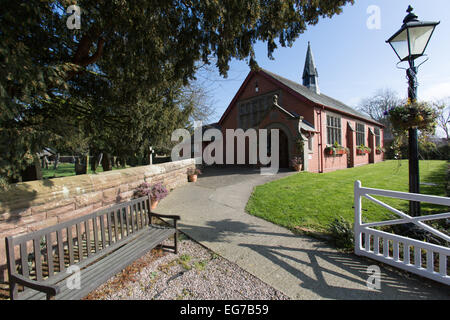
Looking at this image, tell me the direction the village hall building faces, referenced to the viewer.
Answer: facing the viewer and to the left of the viewer

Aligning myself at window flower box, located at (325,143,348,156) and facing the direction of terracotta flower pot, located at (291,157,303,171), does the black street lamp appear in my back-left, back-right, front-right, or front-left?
front-left

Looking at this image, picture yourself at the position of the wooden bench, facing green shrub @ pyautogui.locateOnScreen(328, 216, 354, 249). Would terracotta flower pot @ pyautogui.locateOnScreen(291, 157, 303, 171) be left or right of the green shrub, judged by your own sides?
left

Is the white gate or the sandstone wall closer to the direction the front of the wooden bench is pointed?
the white gate

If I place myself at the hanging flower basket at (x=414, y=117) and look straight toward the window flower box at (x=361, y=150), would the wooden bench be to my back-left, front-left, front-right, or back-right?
back-left

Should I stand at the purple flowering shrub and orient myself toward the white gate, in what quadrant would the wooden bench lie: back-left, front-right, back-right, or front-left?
front-right

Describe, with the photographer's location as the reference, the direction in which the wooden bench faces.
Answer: facing the viewer and to the right of the viewer

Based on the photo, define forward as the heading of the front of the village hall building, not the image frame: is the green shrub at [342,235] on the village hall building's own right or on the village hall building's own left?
on the village hall building's own left

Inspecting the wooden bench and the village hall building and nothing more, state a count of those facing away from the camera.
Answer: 0

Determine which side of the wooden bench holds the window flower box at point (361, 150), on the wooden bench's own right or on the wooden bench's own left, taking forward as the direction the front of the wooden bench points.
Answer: on the wooden bench's own left

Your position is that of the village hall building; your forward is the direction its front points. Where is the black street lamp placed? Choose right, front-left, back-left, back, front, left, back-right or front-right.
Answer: front-left

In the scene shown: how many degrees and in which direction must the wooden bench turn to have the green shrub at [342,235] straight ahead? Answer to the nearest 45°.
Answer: approximately 45° to its left
